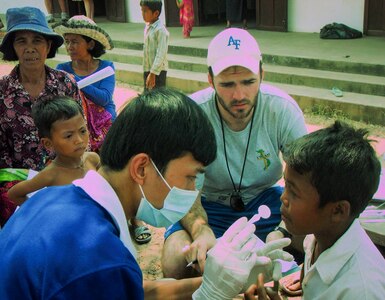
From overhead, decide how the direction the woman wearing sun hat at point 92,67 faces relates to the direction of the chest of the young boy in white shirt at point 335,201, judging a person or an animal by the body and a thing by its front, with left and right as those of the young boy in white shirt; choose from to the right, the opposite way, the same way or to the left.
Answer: to the left

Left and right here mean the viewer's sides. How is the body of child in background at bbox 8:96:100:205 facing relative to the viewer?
facing the viewer and to the right of the viewer

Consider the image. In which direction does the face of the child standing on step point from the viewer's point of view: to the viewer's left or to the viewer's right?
to the viewer's left

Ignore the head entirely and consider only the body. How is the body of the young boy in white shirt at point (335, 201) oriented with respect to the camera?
to the viewer's left

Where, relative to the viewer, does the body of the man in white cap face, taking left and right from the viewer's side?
facing the viewer

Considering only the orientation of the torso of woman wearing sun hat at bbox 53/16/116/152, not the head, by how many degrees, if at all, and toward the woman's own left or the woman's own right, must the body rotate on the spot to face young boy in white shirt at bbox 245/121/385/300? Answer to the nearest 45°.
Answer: approximately 45° to the woman's own left

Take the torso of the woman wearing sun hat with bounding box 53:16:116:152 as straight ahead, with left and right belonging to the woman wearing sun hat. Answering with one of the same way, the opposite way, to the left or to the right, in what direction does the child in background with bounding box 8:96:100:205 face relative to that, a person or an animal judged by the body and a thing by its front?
to the left

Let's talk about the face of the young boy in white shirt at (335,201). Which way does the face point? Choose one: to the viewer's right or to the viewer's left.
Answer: to the viewer's left

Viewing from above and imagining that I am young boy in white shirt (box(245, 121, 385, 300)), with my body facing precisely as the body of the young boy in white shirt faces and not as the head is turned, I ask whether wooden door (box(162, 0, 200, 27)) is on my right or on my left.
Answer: on my right

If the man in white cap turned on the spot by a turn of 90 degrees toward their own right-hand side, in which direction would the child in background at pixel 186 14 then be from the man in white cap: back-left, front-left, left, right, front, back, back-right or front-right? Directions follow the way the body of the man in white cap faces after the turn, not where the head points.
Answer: right

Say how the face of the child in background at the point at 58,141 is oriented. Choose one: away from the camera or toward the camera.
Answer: toward the camera

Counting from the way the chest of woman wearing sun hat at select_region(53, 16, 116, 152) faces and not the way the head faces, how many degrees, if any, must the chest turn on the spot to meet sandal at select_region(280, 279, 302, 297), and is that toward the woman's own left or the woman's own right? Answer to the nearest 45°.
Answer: approximately 45° to the woman's own left

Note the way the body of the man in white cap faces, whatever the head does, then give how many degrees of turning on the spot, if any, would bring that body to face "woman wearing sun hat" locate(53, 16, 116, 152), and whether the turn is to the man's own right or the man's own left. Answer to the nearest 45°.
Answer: approximately 135° to the man's own right
